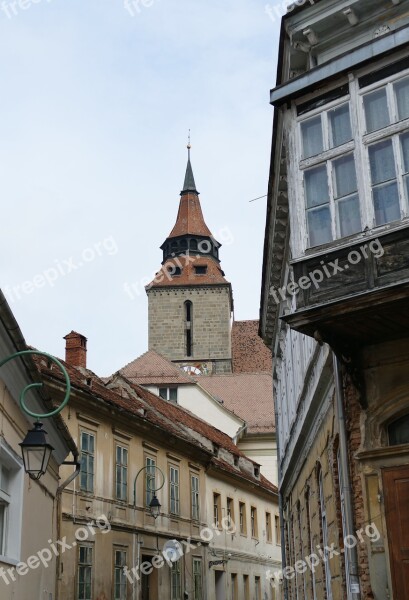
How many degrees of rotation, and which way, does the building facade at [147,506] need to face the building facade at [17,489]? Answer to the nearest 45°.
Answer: approximately 45° to its right
